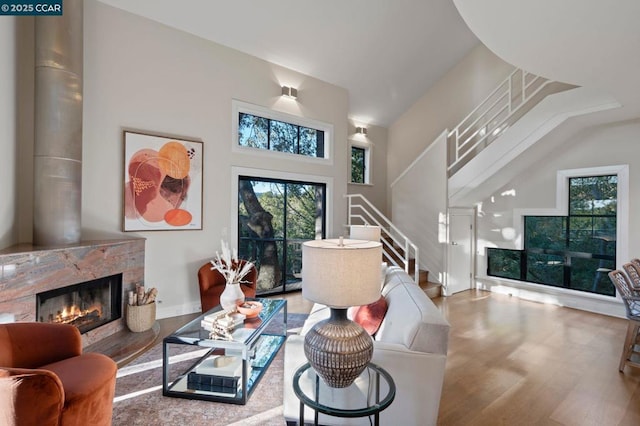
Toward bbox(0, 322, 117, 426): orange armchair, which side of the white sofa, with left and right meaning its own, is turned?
front

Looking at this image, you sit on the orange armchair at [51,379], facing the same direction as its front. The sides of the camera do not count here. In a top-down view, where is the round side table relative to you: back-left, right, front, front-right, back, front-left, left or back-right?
front

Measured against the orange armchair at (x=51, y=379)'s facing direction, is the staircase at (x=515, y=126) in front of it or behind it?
in front

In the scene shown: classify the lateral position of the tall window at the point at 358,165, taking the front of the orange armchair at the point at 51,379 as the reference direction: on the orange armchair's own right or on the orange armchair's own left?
on the orange armchair's own left

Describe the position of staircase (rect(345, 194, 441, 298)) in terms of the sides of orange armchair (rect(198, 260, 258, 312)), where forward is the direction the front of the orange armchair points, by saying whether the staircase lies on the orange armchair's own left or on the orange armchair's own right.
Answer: on the orange armchair's own left

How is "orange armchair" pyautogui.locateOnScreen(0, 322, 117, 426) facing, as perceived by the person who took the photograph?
facing the viewer and to the right of the viewer

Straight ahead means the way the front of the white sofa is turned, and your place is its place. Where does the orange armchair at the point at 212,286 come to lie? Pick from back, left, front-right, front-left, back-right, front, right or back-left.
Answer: front-right

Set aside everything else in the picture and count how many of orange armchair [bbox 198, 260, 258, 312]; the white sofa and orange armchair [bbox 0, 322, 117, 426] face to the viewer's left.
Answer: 1

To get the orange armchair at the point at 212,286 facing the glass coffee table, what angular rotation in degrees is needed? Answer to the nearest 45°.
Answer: approximately 45° to its right

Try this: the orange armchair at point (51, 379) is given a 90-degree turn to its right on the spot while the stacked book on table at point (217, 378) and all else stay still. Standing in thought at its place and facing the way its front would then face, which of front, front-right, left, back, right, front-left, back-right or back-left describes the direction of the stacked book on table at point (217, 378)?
back-left

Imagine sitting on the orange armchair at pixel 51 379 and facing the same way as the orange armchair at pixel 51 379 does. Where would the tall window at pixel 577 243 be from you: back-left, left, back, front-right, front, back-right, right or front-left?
front-left

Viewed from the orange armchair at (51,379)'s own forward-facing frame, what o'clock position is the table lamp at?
The table lamp is roughly at 12 o'clock from the orange armchair.

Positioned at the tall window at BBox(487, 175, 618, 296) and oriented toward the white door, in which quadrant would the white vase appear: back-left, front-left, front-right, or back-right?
front-left

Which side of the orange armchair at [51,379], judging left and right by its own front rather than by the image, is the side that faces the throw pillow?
front

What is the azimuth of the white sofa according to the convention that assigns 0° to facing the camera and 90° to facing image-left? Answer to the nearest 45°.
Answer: approximately 90°

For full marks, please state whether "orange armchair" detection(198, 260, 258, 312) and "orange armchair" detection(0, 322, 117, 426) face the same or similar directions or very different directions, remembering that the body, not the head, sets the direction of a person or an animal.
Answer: same or similar directions

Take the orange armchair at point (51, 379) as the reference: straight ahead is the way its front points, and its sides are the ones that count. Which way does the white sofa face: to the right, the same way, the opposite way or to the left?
the opposite way
